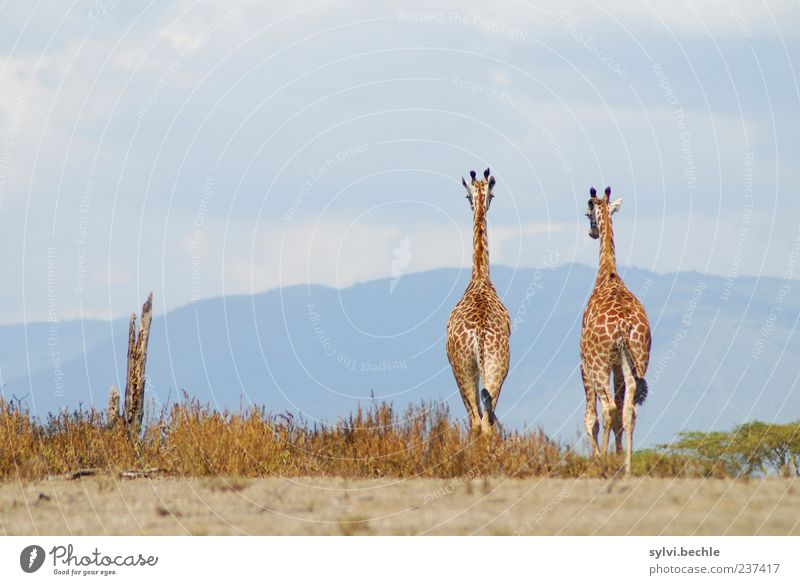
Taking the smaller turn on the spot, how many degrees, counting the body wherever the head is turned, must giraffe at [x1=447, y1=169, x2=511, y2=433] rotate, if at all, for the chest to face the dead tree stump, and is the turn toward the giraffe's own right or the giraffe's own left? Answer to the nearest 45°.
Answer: approximately 90° to the giraffe's own left

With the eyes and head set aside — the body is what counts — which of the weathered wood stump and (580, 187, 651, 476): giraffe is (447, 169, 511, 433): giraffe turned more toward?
the weathered wood stump

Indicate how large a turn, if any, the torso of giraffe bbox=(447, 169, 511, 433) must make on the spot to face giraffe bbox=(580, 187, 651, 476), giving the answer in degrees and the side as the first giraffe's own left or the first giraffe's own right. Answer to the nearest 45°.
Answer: approximately 135° to the first giraffe's own right

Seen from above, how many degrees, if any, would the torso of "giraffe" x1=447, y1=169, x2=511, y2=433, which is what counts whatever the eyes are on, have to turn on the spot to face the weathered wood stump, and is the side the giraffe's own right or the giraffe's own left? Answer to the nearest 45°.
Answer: approximately 90° to the giraffe's own left

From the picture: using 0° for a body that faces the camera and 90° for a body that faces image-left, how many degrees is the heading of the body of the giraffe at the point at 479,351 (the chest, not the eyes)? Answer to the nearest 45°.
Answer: approximately 180°
